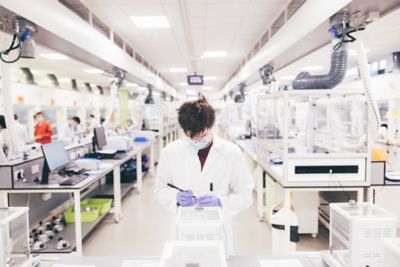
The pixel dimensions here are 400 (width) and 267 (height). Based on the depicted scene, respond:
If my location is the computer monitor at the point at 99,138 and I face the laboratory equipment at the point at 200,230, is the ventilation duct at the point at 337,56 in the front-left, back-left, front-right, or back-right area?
front-left

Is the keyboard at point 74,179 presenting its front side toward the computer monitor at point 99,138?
no

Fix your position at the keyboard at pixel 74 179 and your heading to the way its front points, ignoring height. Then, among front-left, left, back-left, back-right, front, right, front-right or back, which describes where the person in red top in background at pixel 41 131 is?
back-left

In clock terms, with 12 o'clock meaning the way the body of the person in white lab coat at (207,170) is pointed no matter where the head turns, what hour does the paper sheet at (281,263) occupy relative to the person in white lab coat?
The paper sheet is roughly at 11 o'clock from the person in white lab coat.

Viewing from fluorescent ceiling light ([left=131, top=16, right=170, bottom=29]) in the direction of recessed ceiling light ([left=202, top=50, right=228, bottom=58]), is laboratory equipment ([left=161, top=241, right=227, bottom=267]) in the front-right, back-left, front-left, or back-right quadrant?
back-right

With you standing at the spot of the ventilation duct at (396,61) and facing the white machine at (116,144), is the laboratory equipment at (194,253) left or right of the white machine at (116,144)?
left

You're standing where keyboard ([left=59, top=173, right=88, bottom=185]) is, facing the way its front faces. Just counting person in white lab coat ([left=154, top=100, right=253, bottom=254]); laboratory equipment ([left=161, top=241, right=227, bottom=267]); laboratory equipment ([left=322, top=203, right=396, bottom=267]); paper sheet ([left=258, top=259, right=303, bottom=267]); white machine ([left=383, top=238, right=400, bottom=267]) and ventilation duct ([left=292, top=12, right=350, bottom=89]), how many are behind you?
0

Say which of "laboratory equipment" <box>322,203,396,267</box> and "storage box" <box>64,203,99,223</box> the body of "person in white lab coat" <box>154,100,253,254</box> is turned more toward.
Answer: the laboratory equipment

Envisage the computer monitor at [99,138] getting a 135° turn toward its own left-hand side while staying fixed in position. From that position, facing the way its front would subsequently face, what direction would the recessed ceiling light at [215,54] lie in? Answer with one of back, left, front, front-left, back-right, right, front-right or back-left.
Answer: front-right

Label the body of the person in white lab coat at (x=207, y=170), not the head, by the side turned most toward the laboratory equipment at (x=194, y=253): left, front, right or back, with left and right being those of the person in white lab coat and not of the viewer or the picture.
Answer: front

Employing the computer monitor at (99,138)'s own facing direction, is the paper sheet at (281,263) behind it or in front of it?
in front

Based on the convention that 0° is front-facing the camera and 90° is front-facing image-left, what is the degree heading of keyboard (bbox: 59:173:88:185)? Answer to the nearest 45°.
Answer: approximately 315°

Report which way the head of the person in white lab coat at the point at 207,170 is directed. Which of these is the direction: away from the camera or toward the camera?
toward the camera

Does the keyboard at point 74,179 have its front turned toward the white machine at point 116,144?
no

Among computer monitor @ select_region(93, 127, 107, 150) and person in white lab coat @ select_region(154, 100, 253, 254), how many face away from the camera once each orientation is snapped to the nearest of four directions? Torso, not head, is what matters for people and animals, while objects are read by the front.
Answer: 0

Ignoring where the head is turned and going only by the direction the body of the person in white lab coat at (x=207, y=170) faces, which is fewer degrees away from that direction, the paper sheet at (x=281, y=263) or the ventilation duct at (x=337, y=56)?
the paper sheet

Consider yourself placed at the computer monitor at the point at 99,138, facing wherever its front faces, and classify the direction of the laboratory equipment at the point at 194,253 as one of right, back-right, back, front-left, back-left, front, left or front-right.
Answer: front-right

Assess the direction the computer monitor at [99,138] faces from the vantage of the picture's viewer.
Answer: facing the viewer and to the right of the viewer

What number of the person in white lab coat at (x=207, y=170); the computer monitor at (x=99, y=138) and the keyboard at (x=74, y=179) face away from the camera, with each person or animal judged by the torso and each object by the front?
0

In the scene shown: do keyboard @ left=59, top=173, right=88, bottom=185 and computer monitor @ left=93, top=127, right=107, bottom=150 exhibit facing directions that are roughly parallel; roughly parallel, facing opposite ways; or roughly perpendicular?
roughly parallel

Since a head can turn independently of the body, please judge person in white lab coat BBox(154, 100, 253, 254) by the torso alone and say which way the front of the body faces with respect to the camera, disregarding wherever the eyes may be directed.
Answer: toward the camera
